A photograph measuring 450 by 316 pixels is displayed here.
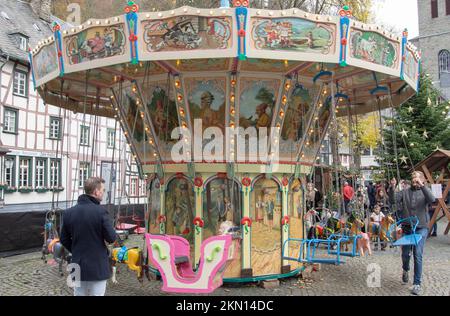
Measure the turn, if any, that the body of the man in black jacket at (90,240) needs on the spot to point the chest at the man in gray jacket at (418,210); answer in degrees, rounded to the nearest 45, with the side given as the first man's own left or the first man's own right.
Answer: approximately 45° to the first man's own right

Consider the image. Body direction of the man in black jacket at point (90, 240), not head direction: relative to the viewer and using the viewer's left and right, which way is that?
facing away from the viewer and to the right of the viewer

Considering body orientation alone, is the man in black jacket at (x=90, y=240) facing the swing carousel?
yes

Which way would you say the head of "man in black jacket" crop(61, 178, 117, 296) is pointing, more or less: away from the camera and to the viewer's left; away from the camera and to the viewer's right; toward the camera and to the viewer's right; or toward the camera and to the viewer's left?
away from the camera and to the viewer's right

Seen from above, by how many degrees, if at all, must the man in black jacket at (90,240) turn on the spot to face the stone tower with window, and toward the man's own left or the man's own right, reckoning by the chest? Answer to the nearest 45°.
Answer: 0° — they already face it
